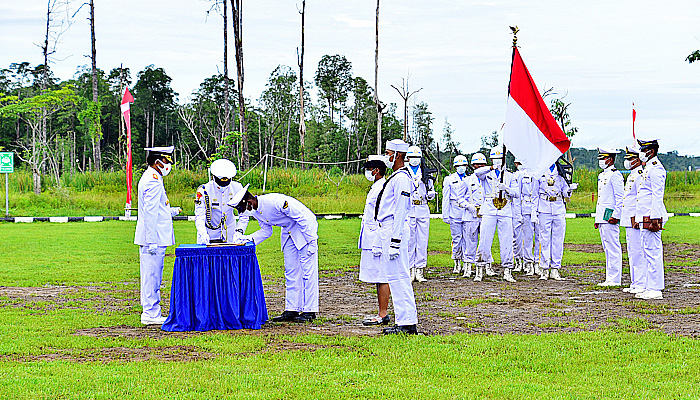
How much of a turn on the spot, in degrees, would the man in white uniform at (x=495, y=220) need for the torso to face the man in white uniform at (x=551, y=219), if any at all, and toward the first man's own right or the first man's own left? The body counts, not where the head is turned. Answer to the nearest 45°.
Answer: approximately 135° to the first man's own left

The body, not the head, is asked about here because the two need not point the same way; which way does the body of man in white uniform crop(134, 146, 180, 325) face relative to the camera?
to the viewer's right

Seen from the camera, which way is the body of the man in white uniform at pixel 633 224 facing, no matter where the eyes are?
to the viewer's left

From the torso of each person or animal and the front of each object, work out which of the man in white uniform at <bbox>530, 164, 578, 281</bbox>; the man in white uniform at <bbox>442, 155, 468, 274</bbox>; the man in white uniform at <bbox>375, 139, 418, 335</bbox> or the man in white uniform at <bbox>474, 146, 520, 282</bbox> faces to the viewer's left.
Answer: the man in white uniform at <bbox>375, 139, 418, 335</bbox>

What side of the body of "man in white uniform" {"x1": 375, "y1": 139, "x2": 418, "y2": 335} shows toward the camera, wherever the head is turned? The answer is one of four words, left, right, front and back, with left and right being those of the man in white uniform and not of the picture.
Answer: left

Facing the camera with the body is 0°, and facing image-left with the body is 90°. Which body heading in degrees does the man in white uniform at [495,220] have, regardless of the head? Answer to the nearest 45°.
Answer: approximately 0°

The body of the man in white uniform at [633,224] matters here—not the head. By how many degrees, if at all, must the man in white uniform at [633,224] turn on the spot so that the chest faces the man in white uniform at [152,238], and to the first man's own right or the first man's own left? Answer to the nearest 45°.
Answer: approximately 45° to the first man's own left

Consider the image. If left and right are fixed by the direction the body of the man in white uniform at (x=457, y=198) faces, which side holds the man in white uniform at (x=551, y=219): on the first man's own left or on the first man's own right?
on the first man's own left

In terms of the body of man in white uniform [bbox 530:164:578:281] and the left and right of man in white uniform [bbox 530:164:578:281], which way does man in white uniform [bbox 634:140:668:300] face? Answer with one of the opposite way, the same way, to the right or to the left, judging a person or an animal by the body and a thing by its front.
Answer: to the right

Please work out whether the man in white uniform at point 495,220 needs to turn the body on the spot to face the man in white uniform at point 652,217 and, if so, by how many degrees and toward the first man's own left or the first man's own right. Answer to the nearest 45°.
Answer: approximately 45° to the first man's own left
